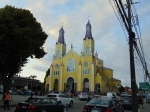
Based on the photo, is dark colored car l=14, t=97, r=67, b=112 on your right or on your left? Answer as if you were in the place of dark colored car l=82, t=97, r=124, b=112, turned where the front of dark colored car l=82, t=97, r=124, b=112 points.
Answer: on your left

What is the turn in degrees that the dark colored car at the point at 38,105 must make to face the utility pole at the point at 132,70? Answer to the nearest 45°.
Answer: approximately 45° to its right

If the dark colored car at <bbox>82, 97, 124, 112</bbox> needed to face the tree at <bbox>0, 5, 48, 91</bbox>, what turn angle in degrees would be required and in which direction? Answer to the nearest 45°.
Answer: approximately 90° to its left

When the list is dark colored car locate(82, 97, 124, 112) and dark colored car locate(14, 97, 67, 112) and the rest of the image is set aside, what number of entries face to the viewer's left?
0

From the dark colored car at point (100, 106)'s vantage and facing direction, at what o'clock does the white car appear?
The white car is roughly at 10 o'clock from the dark colored car.

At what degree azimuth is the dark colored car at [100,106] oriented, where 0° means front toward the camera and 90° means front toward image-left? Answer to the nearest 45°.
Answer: approximately 225°

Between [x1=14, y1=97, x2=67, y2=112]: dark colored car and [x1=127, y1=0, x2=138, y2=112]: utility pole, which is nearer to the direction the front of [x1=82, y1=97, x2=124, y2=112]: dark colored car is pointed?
the utility pole

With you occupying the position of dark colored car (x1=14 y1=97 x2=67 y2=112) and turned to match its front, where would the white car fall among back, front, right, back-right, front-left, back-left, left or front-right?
front-left
